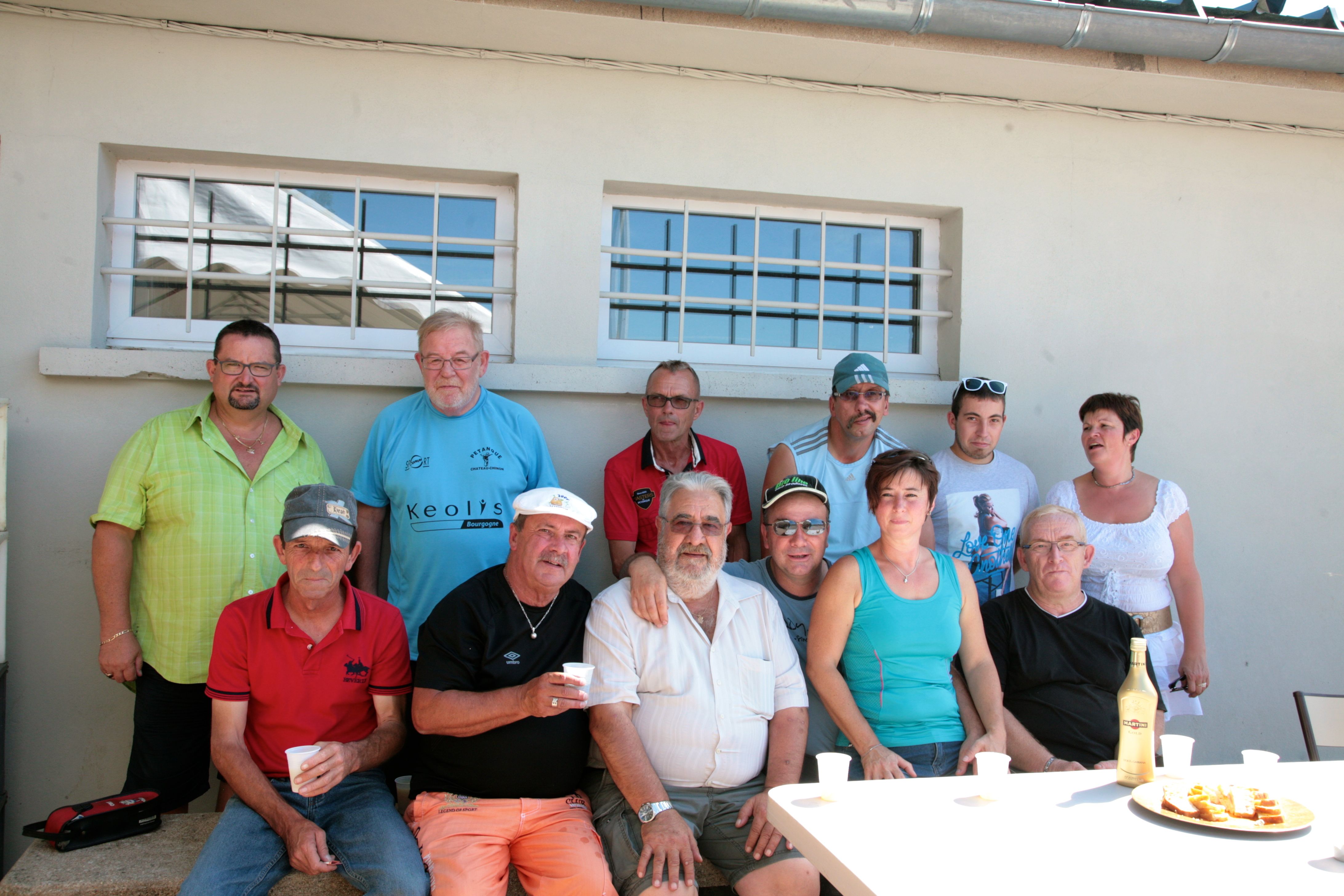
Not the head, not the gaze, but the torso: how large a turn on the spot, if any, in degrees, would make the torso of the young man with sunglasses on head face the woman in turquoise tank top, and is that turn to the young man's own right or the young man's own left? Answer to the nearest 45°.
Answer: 0° — they already face them

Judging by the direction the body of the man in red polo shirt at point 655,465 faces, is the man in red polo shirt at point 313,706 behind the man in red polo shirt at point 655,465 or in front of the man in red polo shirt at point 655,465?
in front

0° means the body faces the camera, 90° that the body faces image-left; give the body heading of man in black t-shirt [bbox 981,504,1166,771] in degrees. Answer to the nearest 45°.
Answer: approximately 0°

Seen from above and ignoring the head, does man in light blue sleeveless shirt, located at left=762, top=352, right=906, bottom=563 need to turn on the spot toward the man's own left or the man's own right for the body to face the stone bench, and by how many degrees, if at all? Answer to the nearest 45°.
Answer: approximately 45° to the man's own right

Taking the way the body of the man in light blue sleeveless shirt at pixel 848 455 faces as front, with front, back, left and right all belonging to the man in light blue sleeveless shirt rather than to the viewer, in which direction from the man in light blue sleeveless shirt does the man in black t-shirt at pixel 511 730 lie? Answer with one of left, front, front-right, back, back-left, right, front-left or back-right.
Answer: front-right

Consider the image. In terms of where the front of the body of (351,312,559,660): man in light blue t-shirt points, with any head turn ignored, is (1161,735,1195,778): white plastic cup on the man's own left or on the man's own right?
on the man's own left

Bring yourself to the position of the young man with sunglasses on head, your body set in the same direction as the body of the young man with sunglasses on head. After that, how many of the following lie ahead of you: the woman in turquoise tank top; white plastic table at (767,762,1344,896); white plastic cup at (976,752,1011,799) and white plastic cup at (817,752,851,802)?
4
